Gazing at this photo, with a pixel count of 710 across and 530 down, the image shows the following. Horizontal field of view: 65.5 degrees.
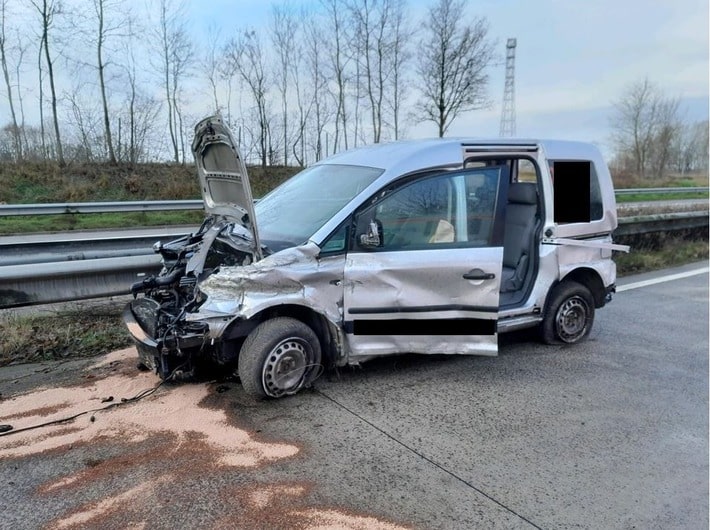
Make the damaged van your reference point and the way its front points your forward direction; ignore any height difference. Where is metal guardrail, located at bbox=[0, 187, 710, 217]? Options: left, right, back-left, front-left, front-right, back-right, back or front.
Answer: right

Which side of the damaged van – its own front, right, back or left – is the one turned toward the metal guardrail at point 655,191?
back

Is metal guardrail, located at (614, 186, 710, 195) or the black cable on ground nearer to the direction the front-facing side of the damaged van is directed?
the black cable on ground

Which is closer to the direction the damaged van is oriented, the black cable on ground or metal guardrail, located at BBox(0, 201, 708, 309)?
the black cable on ground

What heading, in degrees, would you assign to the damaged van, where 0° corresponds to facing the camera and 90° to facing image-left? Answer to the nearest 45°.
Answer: approximately 45°

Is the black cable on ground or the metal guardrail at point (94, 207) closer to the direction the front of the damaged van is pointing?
the black cable on ground

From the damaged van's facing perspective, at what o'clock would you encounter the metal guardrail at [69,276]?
The metal guardrail is roughly at 2 o'clock from the damaged van.
